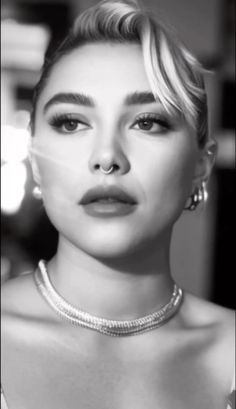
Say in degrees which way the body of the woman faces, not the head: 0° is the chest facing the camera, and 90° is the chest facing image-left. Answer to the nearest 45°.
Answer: approximately 0°
